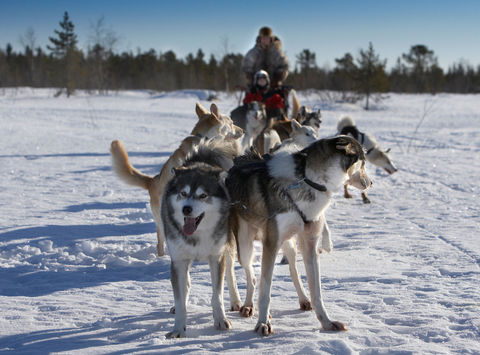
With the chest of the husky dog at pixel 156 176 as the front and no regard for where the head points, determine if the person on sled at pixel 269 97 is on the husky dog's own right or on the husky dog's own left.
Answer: on the husky dog's own left

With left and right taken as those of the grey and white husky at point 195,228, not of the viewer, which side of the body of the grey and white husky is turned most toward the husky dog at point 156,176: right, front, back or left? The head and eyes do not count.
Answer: back

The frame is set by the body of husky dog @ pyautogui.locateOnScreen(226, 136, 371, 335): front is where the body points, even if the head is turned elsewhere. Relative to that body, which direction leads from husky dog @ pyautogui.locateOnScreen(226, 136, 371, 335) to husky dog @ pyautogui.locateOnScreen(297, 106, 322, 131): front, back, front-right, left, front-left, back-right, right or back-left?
back-left

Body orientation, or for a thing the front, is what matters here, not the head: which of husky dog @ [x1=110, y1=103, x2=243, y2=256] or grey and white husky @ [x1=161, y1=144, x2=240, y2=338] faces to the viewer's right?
the husky dog

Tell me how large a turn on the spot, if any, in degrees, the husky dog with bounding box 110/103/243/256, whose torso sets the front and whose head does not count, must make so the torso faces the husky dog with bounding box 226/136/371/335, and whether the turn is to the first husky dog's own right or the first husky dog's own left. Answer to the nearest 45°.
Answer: approximately 45° to the first husky dog's own right

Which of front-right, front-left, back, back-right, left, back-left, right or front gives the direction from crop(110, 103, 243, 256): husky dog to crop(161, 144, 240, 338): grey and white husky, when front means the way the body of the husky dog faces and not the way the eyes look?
right

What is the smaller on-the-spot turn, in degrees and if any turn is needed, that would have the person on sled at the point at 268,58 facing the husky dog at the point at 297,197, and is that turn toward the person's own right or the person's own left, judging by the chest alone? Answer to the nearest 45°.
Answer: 0° — they already face it

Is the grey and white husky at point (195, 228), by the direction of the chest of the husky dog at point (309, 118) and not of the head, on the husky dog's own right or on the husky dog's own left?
on the husky dog's own right

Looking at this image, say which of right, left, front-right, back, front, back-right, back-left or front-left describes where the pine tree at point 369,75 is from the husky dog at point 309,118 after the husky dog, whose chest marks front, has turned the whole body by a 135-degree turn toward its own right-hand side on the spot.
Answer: right

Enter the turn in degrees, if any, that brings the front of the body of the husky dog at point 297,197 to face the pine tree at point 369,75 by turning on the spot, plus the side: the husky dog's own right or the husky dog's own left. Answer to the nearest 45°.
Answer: approximately 135° to the husky dog's own left

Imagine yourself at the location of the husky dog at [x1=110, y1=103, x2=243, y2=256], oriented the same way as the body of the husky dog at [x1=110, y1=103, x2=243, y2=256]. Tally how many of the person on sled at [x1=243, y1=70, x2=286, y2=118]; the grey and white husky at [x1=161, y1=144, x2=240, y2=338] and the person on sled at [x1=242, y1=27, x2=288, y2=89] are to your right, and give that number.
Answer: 1

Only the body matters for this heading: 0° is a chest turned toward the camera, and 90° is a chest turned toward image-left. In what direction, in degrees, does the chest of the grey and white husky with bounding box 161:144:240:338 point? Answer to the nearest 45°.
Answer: approximately 0°

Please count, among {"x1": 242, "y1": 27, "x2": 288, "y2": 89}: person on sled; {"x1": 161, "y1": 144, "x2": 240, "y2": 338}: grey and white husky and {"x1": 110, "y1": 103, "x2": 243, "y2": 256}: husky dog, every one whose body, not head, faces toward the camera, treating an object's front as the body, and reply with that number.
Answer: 2
